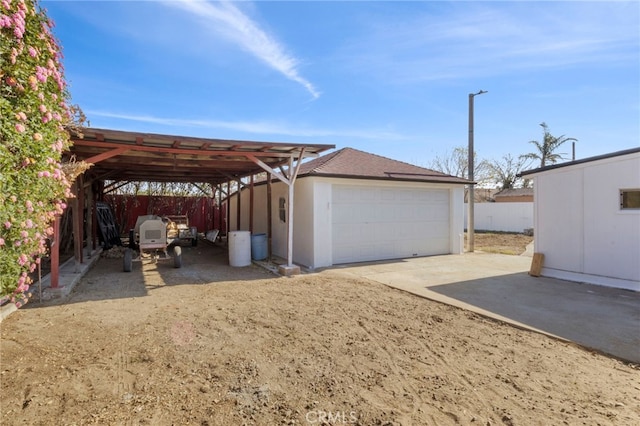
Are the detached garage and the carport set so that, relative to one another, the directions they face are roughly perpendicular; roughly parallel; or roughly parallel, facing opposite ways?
roughly parallel

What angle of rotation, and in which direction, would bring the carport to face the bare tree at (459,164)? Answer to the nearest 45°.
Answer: approximately 135° to its left

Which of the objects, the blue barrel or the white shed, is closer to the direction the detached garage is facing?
the white shed

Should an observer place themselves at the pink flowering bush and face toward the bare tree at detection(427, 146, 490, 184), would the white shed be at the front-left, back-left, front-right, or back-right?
front-right

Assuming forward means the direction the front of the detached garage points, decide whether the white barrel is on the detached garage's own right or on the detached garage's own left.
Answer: on the detached garage's own right

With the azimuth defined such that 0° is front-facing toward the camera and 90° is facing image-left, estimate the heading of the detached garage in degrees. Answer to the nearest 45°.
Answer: approximately 315°

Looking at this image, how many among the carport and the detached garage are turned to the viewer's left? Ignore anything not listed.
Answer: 0

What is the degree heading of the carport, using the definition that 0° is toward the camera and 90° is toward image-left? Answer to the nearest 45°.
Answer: approximately 0°

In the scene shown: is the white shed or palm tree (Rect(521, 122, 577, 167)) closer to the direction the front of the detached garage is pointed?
the white shed

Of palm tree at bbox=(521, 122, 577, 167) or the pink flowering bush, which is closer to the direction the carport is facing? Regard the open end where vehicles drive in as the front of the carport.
the pink flowering bush

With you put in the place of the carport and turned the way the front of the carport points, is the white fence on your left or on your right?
on your left

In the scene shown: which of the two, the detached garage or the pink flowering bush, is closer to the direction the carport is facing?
the pink flowering bush

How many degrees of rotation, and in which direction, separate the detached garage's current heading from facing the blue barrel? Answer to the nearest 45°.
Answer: approximately 135° to its right

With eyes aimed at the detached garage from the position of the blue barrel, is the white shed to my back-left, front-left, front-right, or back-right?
front-right
